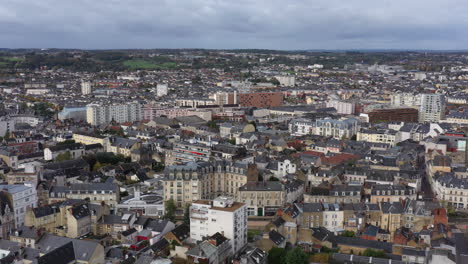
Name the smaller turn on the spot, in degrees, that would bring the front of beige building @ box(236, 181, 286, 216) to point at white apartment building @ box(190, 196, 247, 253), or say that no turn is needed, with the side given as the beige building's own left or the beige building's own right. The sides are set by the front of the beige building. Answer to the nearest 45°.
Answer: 0° — it already faces it

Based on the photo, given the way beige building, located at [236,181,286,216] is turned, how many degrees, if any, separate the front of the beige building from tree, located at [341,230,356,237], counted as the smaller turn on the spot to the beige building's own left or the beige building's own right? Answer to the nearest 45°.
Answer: approximately 45° to the beige building's own left

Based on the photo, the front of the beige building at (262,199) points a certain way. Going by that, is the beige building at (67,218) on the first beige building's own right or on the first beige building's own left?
on the first beige building's own right

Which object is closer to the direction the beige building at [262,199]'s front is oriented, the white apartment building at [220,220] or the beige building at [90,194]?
the white apartment building

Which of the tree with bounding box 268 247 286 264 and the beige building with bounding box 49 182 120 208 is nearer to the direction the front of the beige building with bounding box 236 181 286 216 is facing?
the tree

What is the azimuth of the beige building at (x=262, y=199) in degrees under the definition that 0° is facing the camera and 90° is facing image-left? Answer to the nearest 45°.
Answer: approximately 0°

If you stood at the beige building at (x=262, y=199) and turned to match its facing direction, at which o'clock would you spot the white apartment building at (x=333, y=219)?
The white apartment building is roughly at 10 o'clock from the beige building.

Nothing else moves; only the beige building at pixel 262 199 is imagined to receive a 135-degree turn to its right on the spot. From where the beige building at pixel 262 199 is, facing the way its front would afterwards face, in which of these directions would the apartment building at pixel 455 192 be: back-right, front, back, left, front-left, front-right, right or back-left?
back-right

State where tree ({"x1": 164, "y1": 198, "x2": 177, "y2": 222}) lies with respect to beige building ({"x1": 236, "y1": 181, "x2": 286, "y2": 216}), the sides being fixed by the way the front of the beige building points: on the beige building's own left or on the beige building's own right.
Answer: on the beige building's own right

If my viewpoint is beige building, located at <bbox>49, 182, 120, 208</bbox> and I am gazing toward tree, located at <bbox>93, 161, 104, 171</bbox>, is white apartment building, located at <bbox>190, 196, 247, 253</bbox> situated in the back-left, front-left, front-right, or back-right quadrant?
back-right

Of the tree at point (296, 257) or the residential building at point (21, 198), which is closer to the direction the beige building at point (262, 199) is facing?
the tree

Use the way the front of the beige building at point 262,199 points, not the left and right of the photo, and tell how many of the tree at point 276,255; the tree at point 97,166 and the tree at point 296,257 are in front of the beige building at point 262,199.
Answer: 2

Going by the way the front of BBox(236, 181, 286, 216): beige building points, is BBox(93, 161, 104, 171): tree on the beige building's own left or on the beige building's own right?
on the beige building's own right

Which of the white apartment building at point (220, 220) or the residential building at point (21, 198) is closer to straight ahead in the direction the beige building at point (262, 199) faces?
the white apartment building

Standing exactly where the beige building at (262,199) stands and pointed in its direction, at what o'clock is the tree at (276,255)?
The tree is roughly at 12 o'clock from the beige building.

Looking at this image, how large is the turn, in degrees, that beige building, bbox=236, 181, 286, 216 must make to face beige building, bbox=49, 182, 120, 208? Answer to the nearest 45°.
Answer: approximately 90° to its right
